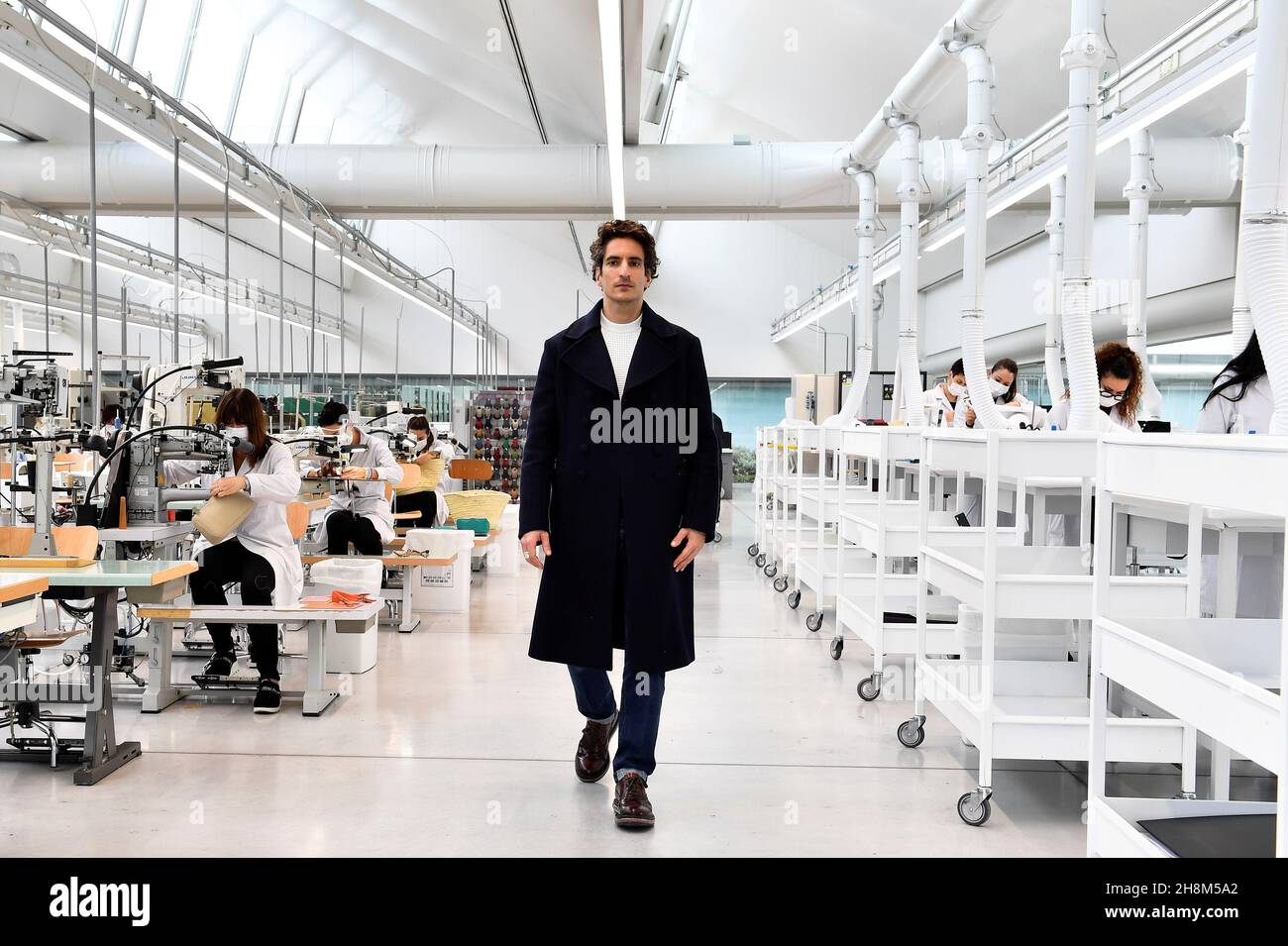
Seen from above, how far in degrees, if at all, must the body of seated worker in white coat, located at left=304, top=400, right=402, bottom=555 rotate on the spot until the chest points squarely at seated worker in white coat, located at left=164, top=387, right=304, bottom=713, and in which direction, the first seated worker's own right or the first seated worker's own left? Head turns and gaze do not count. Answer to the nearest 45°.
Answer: approximately 45° to the first seated worker's own left

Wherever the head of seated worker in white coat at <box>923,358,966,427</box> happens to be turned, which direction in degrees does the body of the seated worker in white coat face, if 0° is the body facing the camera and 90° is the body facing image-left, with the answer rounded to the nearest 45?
approximately 315°

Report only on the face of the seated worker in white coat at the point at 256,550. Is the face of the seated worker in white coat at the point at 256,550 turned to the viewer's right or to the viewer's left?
to the viewer's left

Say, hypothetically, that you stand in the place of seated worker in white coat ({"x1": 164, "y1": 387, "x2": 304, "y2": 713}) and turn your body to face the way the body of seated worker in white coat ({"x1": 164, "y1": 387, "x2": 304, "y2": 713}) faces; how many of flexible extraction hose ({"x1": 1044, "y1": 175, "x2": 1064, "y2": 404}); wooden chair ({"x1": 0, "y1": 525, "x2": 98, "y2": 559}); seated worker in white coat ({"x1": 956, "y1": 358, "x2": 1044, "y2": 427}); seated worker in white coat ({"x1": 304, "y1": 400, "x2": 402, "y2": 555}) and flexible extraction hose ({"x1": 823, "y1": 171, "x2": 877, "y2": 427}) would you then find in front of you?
1

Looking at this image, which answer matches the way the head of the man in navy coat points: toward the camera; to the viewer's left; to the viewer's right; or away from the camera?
toward the camera

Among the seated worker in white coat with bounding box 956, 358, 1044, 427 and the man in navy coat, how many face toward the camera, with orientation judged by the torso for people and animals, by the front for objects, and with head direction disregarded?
2

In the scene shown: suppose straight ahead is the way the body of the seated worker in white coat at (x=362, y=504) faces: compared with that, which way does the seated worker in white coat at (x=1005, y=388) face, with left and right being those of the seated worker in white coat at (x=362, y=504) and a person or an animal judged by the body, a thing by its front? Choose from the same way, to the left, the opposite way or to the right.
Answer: the same way

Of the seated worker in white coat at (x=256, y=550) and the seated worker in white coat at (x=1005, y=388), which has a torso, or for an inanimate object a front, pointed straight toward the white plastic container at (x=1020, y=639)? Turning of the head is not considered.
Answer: the seated worker in white coat at (x=1005, y=388)

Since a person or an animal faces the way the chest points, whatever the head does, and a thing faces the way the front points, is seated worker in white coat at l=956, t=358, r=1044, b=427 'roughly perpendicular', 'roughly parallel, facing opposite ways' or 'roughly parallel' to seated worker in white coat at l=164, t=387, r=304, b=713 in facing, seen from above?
roughly parallel

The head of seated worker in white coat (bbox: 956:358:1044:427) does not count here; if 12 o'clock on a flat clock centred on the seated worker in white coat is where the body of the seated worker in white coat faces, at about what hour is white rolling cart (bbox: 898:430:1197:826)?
The white rolling cart is roughly at 12 o'clock from the seated worker in white coat.

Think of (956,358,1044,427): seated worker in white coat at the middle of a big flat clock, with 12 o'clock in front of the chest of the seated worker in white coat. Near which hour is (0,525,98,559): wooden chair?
The wooden chair is roughly at 1 o'clock from the seated worker in white coat.

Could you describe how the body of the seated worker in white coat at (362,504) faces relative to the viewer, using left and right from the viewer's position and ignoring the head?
facing the viewer and to the left of the viewer

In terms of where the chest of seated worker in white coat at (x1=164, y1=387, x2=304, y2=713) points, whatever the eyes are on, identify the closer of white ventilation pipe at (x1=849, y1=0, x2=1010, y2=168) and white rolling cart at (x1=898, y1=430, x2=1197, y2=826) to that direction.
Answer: the white rolling cart

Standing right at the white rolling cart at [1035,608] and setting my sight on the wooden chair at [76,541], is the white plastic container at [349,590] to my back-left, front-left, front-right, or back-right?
front-right

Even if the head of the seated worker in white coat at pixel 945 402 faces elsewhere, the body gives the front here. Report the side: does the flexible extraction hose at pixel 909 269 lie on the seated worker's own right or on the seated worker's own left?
on the seated worker's own right
